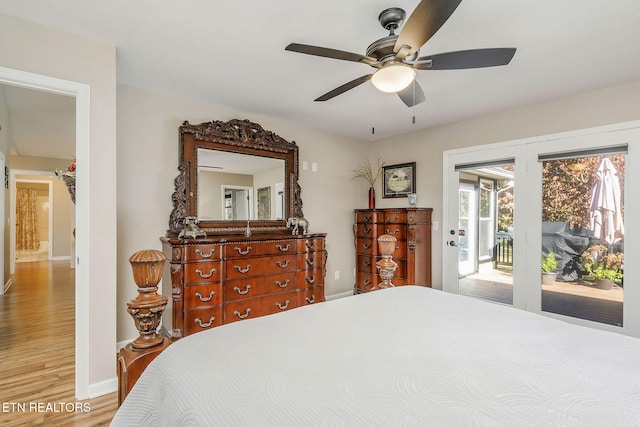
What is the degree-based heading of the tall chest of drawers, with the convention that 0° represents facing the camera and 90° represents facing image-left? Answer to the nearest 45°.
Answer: approximately 45°

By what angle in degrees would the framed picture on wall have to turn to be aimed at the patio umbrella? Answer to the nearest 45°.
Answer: approximately 90° to its left

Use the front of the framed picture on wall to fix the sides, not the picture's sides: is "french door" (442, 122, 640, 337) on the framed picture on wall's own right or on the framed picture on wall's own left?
on the framed picture on wall's own left

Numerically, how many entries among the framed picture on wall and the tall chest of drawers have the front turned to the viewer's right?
0

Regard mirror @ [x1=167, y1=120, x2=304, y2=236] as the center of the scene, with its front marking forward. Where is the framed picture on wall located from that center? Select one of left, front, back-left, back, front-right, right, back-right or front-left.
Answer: front-left

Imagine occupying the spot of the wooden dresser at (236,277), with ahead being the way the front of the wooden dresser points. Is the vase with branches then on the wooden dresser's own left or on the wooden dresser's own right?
on the wooden dresser's own left

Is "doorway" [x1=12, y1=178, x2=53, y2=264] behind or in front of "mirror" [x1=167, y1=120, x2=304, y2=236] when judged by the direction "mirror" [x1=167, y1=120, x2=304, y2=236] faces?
behind

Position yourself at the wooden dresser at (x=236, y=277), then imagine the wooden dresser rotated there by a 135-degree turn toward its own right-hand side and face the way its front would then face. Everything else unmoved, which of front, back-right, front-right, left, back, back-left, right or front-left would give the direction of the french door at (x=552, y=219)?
back
